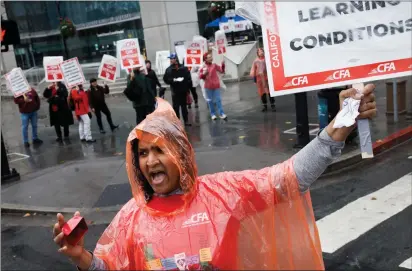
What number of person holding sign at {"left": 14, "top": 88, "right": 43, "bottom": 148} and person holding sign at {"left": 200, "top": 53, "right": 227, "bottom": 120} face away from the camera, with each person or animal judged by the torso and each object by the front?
0

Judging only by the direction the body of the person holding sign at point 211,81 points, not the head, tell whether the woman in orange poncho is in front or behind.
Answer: in front

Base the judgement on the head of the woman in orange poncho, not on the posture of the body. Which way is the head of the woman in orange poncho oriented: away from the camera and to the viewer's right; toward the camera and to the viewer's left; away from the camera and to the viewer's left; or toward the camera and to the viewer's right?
toward the camera and to the viewer's left

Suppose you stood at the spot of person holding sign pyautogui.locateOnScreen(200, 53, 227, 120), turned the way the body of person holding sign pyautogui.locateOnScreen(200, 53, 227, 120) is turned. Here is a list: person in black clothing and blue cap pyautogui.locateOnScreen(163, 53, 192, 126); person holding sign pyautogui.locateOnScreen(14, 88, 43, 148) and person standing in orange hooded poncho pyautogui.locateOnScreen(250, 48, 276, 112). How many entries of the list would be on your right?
2

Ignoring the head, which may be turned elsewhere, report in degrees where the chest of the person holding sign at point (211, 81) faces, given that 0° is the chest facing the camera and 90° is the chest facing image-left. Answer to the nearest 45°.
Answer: approximately 0°

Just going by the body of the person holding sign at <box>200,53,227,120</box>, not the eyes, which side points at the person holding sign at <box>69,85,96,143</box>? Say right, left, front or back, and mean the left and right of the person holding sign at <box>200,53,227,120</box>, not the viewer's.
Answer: right

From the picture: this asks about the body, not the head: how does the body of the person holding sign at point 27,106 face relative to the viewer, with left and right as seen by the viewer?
facing the viewer and to the right of the viewer

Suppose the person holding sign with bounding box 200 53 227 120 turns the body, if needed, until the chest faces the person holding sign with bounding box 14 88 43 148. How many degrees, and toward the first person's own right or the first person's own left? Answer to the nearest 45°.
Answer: approximately 90° to the first person's own right
